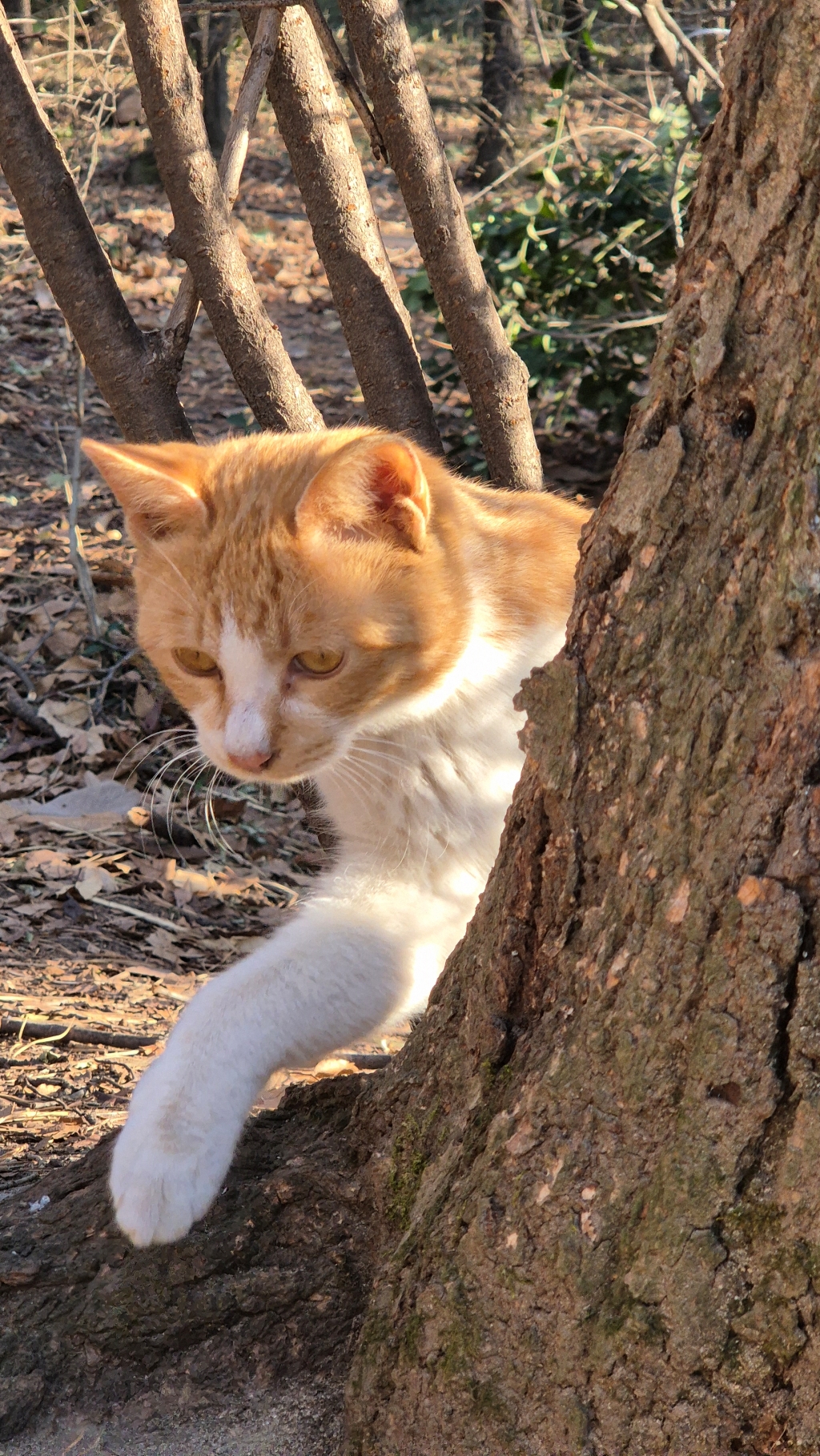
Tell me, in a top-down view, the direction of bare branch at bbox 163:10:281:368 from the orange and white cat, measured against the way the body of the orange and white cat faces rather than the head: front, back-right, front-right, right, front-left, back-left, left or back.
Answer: back-right

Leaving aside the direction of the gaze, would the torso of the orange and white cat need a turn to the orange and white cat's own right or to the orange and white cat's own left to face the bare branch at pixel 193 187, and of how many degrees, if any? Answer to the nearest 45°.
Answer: approximately 135° to the orange and white cat's own right

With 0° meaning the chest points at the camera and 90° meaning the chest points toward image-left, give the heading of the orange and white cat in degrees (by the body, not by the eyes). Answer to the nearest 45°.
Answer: approximately 45°

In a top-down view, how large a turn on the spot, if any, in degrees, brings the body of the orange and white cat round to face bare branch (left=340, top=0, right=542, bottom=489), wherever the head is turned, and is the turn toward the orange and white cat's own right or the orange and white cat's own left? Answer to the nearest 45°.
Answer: approximately 135° to the orange and white cat's own right

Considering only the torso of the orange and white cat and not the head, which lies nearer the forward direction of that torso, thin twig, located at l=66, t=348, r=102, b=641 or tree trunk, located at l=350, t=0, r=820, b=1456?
the tree trunk

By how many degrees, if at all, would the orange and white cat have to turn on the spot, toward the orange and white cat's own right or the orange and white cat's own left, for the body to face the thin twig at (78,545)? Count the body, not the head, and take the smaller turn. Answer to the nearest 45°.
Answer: approximately 135° to the orange and white cat's own right

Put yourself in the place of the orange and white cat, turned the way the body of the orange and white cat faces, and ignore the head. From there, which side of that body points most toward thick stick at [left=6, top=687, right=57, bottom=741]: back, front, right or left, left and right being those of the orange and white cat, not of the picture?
right

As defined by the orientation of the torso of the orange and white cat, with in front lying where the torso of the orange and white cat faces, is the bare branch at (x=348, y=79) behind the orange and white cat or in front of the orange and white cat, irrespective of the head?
behind

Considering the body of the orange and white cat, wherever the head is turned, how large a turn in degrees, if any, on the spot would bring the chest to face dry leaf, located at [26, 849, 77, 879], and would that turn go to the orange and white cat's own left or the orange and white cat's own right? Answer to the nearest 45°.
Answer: approximately 90° to the orange and white cat's own right
